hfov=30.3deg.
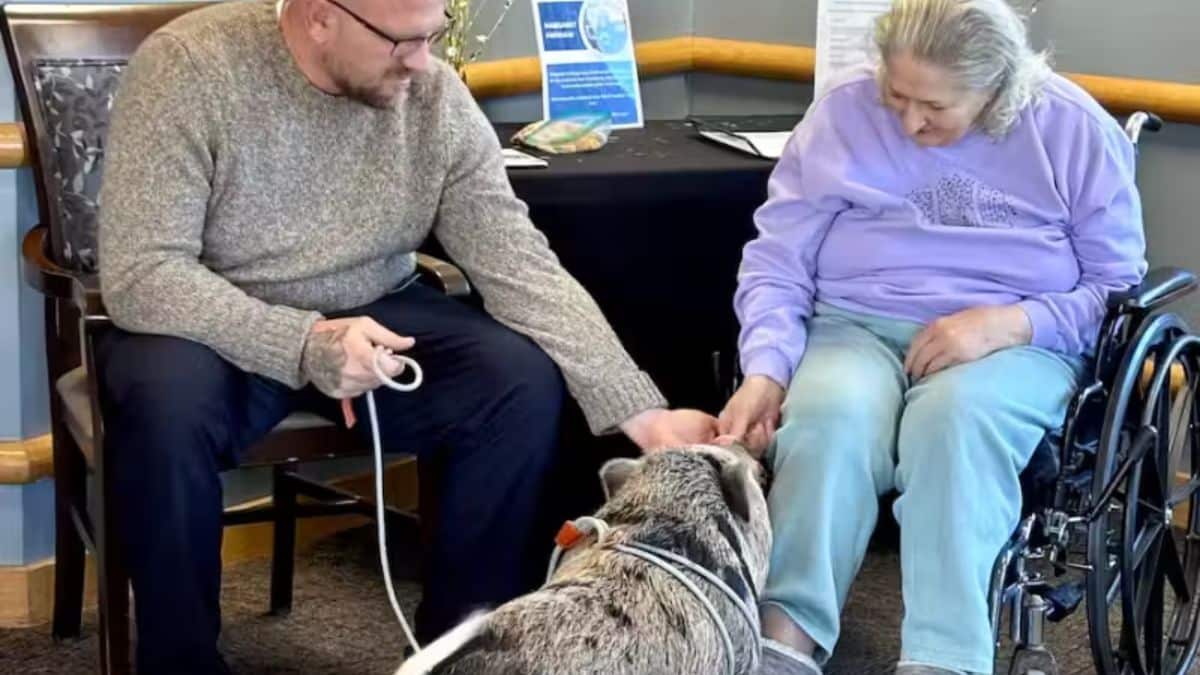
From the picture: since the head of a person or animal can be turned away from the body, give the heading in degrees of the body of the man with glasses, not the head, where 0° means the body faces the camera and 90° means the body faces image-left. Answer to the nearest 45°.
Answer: approximately 315°

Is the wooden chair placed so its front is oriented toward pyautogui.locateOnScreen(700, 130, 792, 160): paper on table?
no

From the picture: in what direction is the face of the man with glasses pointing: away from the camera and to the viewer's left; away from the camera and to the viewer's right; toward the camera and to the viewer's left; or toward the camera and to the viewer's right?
toward the camera and to the viewer's right

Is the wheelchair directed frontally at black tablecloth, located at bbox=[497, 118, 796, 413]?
no

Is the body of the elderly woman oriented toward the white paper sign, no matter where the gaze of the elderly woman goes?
no

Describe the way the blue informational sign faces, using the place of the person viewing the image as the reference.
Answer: facing the viewer

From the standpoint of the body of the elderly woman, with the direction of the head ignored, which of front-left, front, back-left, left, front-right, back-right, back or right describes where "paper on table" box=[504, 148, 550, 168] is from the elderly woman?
right

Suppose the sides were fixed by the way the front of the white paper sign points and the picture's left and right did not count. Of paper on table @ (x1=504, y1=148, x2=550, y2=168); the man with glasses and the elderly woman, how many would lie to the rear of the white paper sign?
0

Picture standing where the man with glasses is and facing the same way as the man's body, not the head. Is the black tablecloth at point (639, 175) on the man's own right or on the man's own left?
on the man's own left

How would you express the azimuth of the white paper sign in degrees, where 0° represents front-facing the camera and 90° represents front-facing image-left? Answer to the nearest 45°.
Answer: approximately 0°

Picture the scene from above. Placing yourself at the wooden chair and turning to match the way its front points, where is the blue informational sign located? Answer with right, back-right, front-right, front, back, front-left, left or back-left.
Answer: left

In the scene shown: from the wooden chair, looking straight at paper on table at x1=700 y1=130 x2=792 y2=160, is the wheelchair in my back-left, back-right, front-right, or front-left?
front-right

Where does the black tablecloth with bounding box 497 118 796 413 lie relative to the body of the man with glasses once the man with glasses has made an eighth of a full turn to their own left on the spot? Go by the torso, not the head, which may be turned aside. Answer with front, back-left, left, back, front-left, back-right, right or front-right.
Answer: front-left

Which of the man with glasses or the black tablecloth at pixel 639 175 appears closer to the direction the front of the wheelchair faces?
the man with glasses
